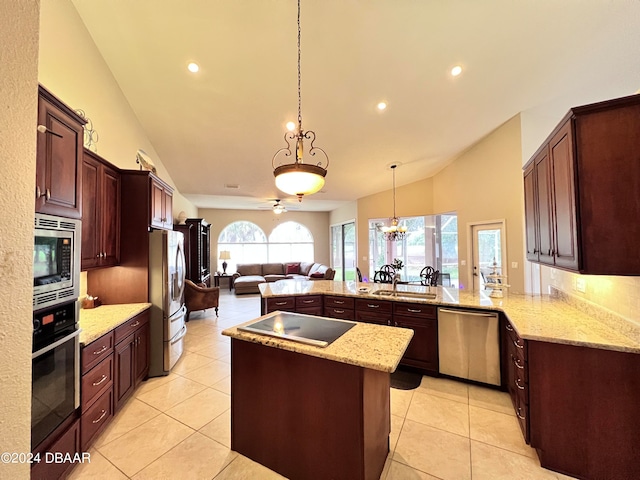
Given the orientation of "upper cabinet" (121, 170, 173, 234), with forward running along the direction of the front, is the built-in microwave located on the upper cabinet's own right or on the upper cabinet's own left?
on the upper cabinet's own right

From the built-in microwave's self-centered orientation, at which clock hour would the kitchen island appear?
The kitchen island is roughly at 12 o'clock from the built-in microwave.

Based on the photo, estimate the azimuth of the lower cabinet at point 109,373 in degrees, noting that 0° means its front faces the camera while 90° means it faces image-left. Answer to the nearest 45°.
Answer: approximately 315°

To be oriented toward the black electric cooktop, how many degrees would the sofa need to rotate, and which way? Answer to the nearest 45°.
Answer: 0° — it already faces it

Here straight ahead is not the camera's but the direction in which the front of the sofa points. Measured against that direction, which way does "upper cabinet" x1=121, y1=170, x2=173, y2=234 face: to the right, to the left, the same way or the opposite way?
to the left
